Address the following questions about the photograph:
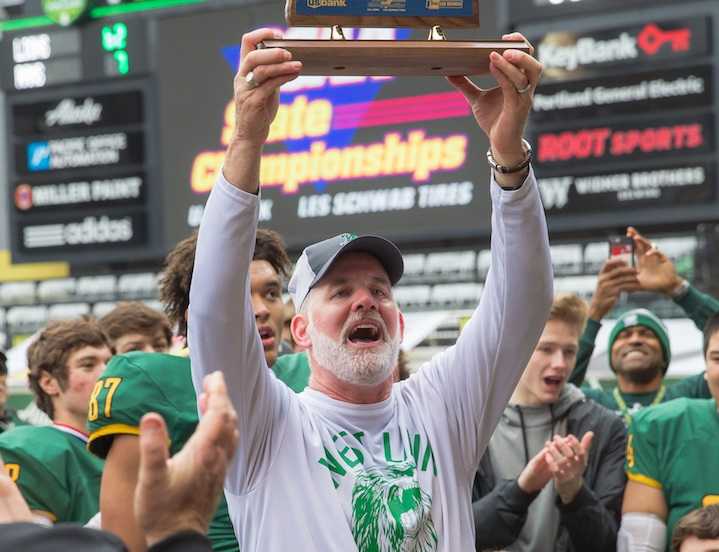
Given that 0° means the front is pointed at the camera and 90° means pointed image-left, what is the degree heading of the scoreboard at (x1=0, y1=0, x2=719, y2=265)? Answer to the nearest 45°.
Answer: approximately 0°

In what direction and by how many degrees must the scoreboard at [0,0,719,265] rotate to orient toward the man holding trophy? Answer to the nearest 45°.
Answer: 0° — it already faces them

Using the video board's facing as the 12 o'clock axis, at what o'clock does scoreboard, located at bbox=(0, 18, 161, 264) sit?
The scoreboard is roughly at 4 o'clock from the video board.

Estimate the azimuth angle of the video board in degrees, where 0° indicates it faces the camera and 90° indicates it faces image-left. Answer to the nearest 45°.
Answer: approximately 0°

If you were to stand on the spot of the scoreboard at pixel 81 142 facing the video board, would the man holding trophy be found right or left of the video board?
right

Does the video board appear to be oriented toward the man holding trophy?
yes

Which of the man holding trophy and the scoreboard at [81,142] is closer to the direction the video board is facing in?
the man holding trophy
